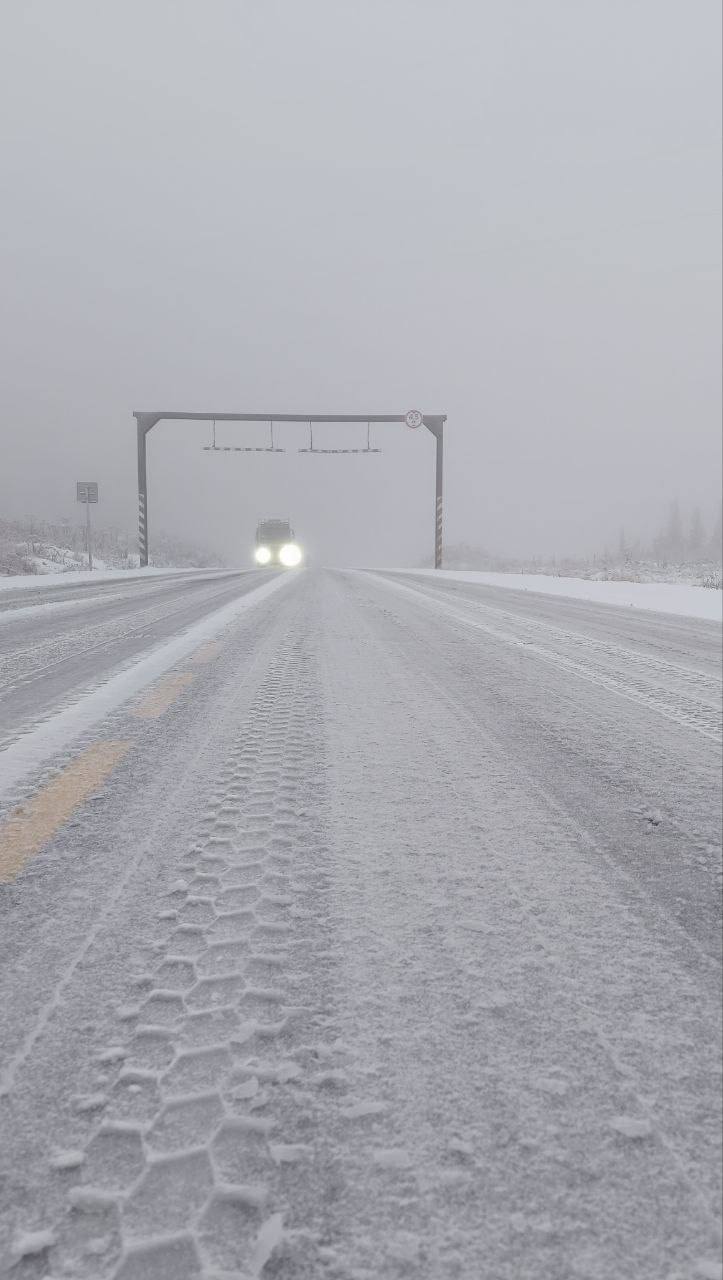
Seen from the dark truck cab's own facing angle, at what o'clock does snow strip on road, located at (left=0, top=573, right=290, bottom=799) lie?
The snow strip on road is roughly at 12 o'clock from the dark truck cab.

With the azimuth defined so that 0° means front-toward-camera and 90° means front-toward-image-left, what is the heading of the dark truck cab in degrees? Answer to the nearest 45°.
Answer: approximately 0°
